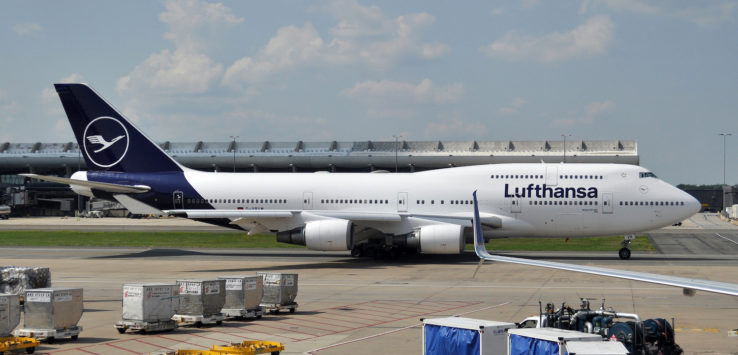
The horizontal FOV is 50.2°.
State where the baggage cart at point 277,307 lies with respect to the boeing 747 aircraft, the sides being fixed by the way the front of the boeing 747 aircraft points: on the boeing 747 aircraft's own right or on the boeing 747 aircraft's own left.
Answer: on the boeing 747 aircraft's own right

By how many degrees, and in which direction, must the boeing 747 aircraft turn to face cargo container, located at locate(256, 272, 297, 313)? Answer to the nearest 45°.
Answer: approximately 90° to its right

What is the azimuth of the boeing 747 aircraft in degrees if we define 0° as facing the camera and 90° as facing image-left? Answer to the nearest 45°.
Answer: approximately 270°

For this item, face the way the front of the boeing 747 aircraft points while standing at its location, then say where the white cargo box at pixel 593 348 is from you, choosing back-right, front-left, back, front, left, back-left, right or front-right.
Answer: right

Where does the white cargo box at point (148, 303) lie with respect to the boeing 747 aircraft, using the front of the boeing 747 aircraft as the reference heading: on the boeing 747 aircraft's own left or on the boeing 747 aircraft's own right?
on the boeing 747 aircraft's own right
